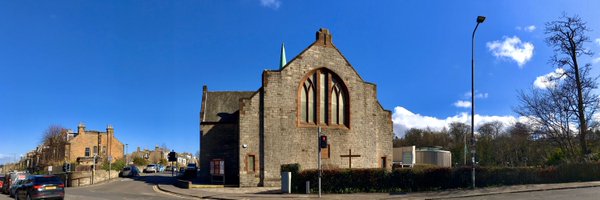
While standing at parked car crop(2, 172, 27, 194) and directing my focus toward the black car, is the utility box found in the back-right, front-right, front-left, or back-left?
front-left

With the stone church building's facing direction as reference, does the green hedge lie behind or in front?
in front

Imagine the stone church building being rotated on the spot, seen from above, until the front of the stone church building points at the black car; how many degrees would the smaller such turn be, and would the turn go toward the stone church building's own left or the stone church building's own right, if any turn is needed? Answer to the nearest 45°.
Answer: approximately 45° to the stone church building's own right

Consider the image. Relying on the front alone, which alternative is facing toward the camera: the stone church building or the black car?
the stone church building

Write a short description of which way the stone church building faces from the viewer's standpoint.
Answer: facing the viewer

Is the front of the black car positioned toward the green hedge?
no

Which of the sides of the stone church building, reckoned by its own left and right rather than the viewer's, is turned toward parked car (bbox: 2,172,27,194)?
right

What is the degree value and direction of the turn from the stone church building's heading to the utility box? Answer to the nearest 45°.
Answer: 0° — it already faces it

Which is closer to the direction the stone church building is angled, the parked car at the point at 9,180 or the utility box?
the utility box

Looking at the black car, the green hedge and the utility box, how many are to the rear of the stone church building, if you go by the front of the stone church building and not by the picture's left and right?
0
